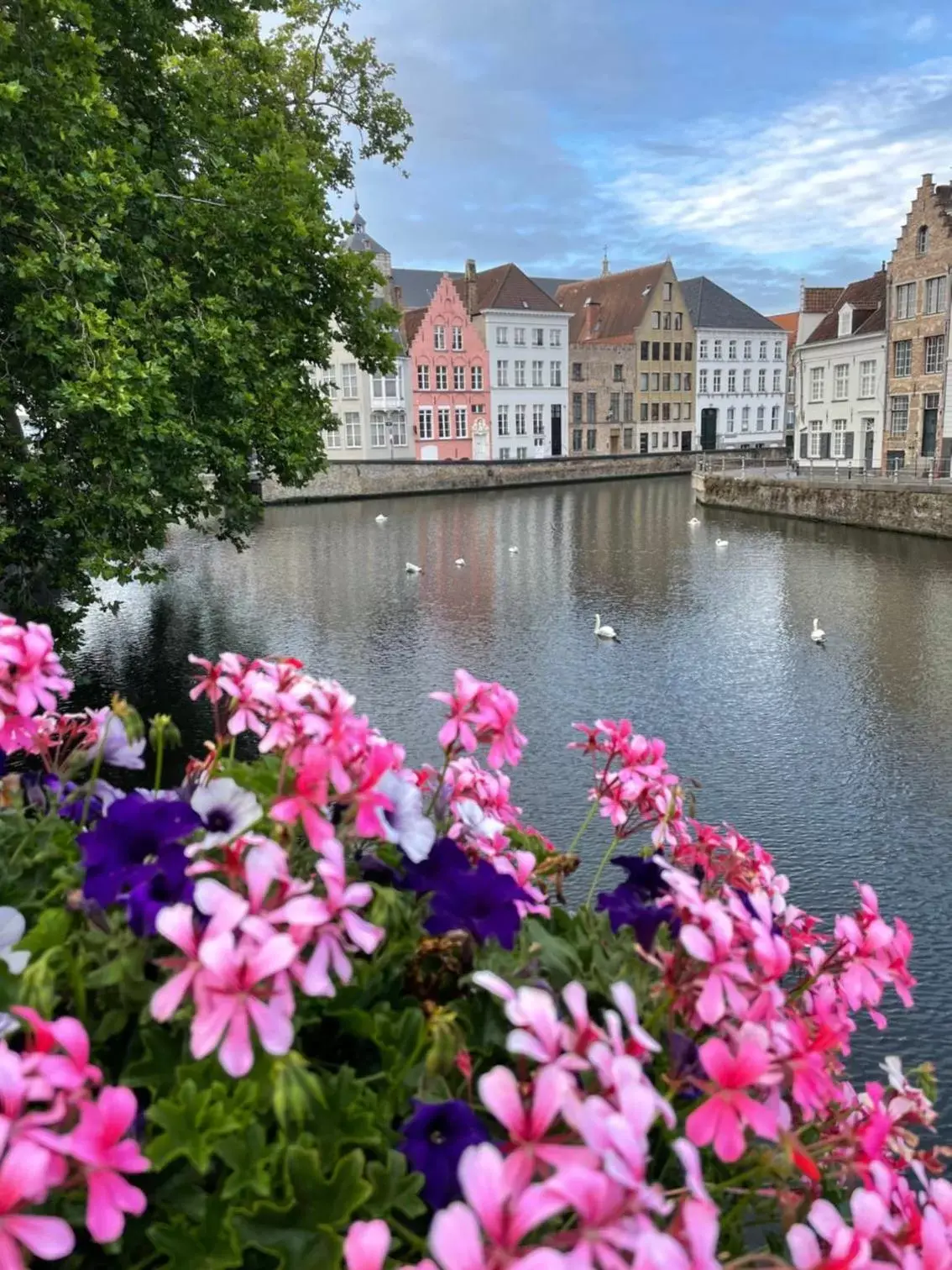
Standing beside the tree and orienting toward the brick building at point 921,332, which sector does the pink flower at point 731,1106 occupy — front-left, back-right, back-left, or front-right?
back-right

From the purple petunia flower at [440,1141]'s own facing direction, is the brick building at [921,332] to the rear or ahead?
to the rear

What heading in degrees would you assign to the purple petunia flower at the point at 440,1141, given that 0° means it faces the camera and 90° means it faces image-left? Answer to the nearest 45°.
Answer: approximately 0°

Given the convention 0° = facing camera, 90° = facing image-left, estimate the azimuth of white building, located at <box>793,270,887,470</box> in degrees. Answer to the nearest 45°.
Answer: approximately 45°

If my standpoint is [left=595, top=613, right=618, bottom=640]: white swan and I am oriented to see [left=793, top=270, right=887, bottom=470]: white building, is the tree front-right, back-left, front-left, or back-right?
back-left

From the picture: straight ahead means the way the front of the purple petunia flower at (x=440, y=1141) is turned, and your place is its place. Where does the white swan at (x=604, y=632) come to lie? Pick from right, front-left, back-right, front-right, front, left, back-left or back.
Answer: back

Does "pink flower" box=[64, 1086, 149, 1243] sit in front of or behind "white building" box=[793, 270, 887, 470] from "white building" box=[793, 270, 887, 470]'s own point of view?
in front
